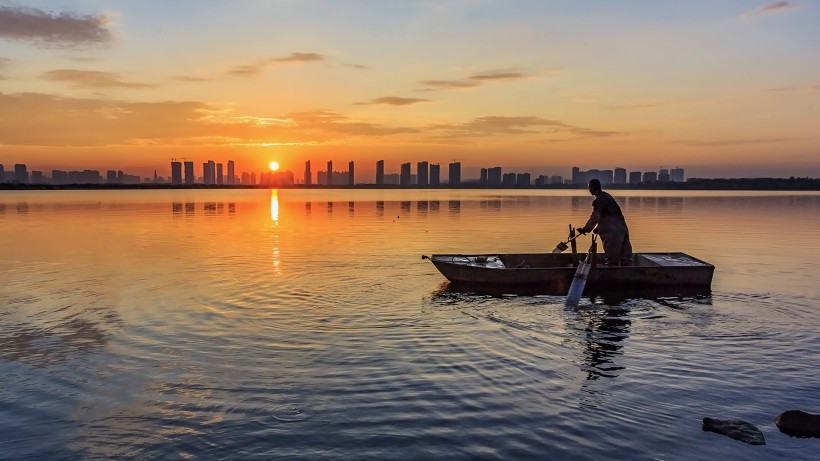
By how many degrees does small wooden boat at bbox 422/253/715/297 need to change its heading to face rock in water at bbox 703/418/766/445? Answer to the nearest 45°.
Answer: approximately 90° to its left

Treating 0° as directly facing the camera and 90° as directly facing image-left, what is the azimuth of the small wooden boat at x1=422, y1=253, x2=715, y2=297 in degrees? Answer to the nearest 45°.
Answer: approximately 90°

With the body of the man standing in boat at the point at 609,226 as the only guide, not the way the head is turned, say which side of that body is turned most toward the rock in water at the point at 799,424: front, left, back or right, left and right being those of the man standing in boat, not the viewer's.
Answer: left

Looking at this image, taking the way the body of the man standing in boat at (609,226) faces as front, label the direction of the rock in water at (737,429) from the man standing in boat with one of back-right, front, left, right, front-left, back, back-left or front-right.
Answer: left

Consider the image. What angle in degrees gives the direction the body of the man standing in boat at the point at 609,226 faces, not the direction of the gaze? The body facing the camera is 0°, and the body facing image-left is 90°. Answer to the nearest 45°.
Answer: approximately 90°

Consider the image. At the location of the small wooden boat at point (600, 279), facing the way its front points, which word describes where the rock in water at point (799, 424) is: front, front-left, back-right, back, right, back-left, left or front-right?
left
